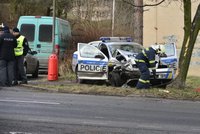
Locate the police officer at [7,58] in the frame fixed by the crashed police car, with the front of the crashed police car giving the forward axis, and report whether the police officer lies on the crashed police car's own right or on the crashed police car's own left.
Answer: on the crashed police car's own right

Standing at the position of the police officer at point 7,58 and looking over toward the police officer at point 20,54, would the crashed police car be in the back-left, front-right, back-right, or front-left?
front-right

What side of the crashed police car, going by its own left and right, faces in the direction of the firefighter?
front
